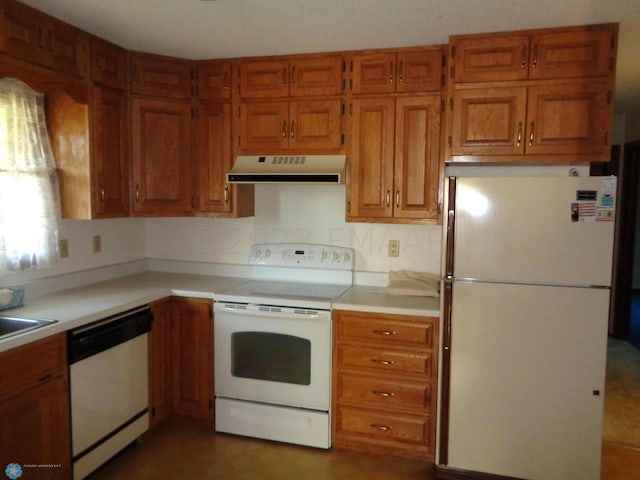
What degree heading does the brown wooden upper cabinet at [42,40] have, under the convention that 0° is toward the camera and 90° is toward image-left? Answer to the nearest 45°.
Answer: approximately 315°

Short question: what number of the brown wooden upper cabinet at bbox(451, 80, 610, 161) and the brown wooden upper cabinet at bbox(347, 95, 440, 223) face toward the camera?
2

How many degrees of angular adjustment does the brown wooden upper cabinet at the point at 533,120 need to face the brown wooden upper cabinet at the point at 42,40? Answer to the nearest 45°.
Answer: approximately 45° to its right

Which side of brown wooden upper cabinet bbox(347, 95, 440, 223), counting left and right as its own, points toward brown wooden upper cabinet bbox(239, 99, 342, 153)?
right

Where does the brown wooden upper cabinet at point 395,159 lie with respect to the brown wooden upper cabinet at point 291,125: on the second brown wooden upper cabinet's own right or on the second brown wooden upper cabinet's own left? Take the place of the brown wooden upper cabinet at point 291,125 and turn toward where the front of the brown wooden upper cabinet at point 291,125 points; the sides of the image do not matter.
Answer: on the second brown wooden upper cabinet's own left

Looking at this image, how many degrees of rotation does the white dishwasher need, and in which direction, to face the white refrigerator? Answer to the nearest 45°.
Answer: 0° — it already faces it

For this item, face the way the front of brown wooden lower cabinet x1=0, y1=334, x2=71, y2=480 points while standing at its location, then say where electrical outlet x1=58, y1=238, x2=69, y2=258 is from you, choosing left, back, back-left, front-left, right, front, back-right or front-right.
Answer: back-left

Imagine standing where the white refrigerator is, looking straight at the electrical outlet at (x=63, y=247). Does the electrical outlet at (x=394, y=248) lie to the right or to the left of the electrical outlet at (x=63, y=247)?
right

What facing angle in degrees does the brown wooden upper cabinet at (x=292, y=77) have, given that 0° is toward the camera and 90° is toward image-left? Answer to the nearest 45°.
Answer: approximately 0°

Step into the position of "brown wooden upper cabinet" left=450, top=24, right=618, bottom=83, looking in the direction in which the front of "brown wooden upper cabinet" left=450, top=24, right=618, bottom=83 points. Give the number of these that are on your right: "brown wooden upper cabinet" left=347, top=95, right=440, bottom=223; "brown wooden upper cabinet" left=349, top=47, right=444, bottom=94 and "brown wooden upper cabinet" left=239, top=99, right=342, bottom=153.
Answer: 3

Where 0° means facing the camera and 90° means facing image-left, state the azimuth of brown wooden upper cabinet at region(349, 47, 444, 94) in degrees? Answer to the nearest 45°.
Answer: approximately 0°
